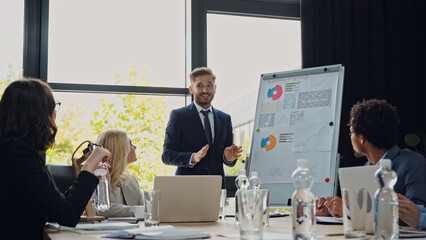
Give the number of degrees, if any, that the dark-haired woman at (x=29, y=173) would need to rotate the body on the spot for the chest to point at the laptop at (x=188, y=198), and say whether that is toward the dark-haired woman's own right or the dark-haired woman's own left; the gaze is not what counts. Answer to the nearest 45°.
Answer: approximately 45° to the dark-haired woman's own right

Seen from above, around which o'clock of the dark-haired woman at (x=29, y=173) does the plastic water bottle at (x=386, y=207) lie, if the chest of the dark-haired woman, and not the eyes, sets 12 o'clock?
The plastic water bottle is roughly at 3 o'clock from the dark-haired woman.

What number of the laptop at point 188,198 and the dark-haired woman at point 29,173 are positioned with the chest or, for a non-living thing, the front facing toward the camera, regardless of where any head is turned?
0

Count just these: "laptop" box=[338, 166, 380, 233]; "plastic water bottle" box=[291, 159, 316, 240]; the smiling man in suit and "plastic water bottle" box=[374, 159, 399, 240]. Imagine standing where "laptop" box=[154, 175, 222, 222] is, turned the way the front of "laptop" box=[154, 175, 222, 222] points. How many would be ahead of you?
1

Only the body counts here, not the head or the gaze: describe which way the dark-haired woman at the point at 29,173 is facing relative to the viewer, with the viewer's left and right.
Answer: facing away from the viewer and to the right of the viewer

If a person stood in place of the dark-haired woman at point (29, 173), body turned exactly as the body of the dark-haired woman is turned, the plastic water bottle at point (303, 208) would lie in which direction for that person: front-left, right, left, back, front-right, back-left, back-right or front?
right

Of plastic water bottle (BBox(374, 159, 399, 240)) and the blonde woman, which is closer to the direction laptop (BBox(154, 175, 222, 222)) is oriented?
the blonde woman

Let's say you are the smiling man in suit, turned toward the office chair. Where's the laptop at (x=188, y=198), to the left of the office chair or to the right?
left

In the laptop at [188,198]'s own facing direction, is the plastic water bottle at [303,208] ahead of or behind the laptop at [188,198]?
behind

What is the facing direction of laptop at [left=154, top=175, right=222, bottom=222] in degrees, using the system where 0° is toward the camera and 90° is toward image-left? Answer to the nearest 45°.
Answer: approximately 180°

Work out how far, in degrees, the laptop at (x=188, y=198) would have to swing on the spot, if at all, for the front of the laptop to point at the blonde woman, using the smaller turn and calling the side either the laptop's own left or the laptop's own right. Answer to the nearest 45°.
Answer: approximately 45° to the laptop's own left

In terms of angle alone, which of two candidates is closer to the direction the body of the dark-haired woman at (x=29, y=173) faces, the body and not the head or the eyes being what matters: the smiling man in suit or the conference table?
the smiling man in suit

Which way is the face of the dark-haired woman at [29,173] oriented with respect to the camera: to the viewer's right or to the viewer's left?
to the viewer's right

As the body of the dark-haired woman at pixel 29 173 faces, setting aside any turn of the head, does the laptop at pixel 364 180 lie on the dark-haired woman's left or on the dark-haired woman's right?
on the dark-haired woman's right

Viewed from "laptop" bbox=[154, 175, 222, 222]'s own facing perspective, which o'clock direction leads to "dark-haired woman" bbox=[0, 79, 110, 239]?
The dark-haired woman is roughly at 8 o'clock from the laptop.
